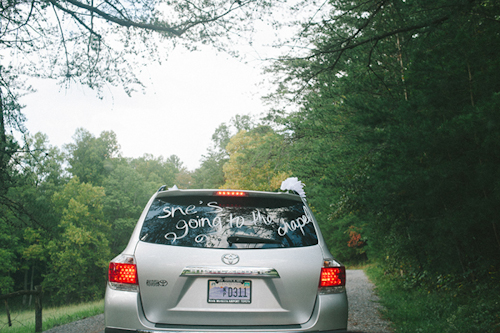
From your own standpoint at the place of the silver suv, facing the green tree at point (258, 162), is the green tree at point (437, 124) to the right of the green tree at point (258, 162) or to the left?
right

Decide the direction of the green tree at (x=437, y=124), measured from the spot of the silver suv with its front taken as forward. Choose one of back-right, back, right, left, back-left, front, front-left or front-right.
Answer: front-right

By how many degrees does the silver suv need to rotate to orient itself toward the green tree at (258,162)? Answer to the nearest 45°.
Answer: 0° — it already faces it

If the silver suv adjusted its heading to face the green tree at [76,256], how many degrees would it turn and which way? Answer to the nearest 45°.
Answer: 0° — it already faces it

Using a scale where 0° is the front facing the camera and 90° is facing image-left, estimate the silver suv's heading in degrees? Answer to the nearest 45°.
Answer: approximately 180°

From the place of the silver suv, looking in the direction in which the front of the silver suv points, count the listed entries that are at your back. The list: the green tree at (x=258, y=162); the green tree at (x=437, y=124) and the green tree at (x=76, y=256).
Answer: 0

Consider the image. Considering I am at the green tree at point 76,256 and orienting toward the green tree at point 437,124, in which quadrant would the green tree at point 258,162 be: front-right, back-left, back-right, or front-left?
front-left
